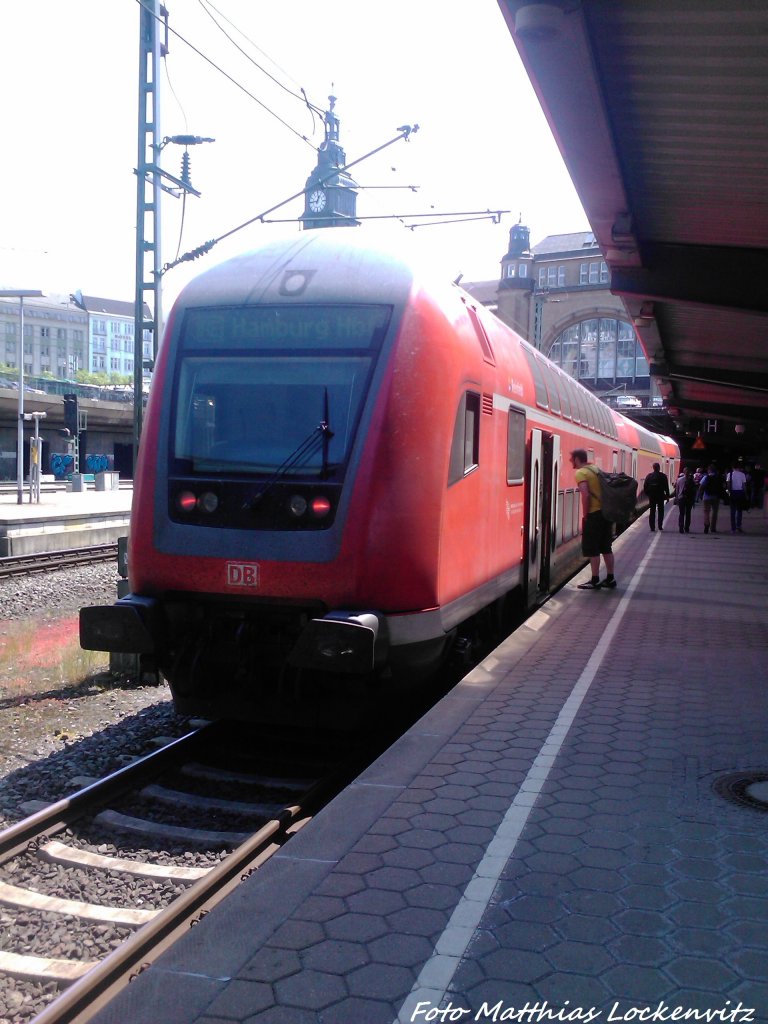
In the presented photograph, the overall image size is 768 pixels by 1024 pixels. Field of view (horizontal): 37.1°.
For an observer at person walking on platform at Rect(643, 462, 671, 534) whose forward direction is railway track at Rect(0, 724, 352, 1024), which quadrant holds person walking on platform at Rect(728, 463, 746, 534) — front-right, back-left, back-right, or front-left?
back-left

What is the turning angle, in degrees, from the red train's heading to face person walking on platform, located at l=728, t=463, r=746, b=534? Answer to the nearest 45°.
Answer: approximately 180°

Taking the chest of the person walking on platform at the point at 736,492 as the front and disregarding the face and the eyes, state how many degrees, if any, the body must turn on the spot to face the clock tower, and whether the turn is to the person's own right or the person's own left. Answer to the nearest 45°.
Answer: approximately 45° to the person's own left

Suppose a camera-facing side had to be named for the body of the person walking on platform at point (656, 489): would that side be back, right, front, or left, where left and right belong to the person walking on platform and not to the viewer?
back
